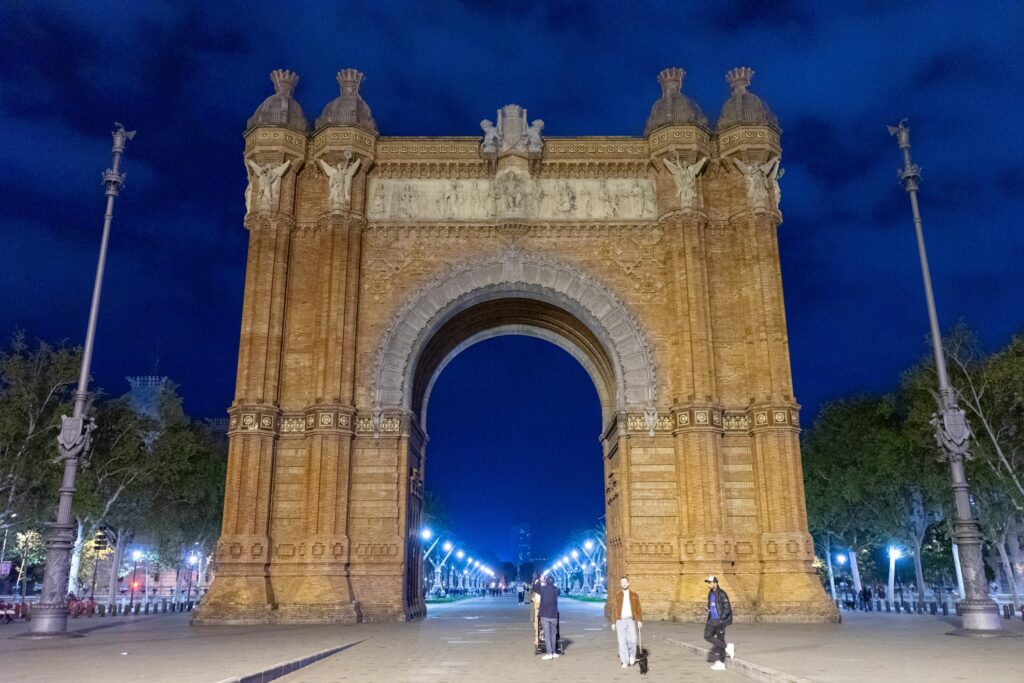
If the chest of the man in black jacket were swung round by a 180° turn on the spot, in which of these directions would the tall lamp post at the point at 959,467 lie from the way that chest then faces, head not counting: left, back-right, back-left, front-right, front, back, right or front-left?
front

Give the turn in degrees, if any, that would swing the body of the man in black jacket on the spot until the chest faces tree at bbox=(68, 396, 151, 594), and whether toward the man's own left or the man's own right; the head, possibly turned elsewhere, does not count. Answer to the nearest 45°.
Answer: approximately 90° to the man's own right

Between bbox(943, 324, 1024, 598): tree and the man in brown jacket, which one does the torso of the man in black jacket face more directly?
the man in brown jacket

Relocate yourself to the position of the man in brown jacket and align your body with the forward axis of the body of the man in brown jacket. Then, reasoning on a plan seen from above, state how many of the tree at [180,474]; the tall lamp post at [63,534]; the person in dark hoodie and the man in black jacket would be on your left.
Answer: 1

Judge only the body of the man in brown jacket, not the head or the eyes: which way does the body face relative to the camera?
toward the camera

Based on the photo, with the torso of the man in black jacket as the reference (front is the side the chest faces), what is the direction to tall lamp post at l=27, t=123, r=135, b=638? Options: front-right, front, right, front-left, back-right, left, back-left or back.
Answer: front-right

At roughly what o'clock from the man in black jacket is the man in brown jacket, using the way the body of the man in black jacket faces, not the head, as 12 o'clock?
The man in brown jacket is roughly at 1 o'clock from the man in black jacket.

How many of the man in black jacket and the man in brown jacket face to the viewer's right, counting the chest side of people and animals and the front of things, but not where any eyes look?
0

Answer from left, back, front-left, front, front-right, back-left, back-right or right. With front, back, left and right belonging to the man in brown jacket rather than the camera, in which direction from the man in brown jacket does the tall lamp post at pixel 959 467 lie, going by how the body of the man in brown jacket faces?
back-left

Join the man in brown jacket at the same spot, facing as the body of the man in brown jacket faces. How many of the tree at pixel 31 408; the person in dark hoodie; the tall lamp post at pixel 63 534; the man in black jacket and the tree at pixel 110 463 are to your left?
1

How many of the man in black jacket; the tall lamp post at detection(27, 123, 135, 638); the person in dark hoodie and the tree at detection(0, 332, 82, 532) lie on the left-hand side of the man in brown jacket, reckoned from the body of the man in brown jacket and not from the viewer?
1

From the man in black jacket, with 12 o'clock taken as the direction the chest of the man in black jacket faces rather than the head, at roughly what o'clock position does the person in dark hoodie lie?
The person in dark hoodie is roughly at 2 o'clock from the man in black jacket.

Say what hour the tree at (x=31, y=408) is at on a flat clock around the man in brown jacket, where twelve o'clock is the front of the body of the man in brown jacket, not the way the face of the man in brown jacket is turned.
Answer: The tree is roughly at 4 o'clock from the man in brown jacket.
